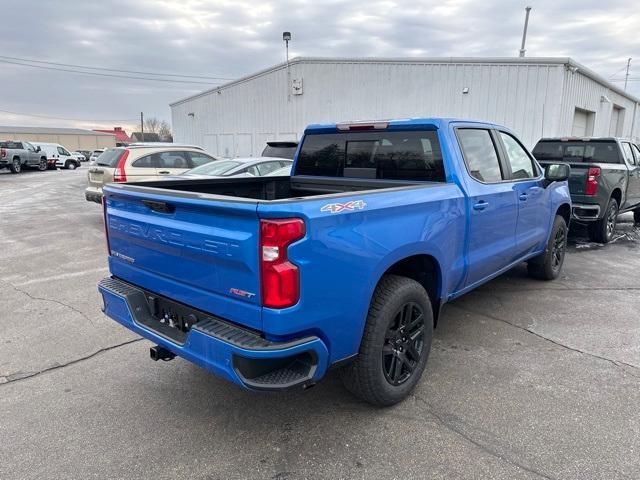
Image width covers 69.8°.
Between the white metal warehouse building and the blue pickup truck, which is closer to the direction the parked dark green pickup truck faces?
the white metal warehouse building

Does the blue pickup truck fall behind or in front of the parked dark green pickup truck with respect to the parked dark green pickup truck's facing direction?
behind

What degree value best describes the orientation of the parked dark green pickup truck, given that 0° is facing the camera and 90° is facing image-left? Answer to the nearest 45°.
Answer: approximately 225°

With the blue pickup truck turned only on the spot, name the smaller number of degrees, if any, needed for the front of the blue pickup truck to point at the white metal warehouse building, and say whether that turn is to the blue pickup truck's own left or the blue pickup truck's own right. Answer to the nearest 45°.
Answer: approximately 45° to the blue pickup truck's own left

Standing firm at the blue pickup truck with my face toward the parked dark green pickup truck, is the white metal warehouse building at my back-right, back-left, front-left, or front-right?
front-left

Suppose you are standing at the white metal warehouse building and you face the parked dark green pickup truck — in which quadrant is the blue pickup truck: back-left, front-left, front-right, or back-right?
front-right

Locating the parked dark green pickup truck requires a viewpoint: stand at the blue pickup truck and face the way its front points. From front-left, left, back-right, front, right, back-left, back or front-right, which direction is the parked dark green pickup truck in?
front

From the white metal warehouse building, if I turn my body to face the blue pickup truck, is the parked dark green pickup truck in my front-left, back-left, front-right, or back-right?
front-left

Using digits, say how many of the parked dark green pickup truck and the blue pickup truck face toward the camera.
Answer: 0

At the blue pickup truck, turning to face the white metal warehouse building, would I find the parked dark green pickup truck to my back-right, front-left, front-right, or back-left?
front-right
